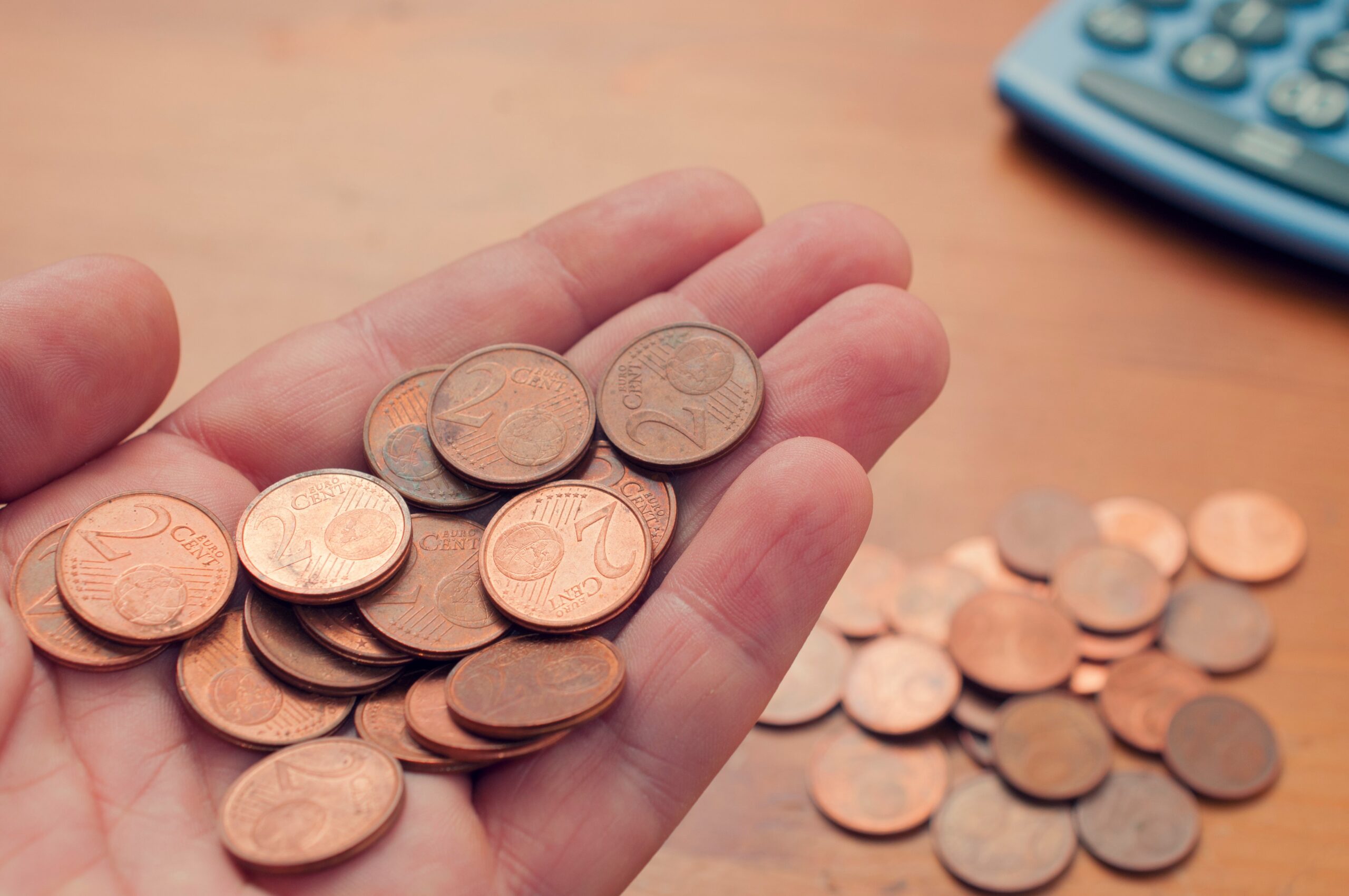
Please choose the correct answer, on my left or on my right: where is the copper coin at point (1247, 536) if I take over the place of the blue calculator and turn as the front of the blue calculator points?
on my left

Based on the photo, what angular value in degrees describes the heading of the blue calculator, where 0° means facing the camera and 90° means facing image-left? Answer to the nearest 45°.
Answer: approximately 45°

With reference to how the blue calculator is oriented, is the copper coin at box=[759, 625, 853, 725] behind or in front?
in front

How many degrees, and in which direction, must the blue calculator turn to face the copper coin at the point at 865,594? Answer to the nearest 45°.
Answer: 0° — it already faces it

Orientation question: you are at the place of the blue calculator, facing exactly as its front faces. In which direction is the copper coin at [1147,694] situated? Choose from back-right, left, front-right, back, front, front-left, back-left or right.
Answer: front-left

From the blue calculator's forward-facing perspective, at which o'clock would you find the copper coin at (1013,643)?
The copper coin is roughly at 11 o'clock from the blue calculator.

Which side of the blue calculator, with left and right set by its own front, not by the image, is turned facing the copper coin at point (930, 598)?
front

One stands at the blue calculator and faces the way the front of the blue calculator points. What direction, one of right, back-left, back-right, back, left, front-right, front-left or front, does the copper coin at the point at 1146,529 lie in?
front-left

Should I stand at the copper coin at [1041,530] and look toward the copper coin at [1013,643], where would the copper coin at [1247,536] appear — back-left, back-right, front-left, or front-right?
back-left

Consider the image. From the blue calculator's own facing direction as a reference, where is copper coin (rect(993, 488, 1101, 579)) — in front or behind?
in front
